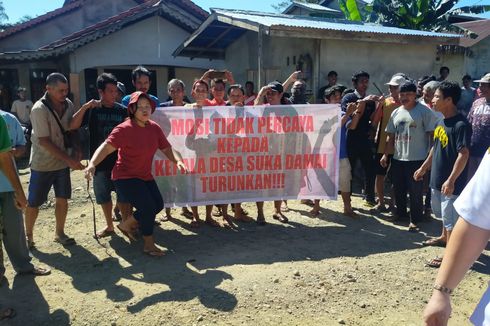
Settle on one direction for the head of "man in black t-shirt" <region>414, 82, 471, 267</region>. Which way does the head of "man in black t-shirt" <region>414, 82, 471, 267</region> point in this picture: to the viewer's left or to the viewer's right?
to the viewer's left

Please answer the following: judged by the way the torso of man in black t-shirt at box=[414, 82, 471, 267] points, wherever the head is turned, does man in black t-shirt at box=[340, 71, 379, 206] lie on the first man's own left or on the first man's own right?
on the first man's own right

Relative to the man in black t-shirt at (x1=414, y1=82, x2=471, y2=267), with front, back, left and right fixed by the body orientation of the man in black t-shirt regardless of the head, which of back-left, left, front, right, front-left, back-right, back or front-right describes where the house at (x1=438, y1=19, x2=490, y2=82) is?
back-right

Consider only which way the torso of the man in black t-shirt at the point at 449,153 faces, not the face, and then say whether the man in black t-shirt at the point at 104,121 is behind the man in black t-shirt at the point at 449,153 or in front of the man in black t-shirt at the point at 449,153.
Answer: in front

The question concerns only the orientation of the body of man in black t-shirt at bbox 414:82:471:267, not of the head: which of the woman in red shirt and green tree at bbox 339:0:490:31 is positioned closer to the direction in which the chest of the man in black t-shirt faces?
the woman in red shirt

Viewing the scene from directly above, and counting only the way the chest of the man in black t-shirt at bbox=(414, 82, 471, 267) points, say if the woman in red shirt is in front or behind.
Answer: in front

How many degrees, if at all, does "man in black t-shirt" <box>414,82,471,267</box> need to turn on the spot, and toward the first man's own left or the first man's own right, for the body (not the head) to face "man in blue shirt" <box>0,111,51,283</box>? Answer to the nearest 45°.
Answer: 0° — they already face them

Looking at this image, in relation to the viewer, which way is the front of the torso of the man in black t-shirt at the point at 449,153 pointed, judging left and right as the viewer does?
facing the viewer and to the left of the viewer
